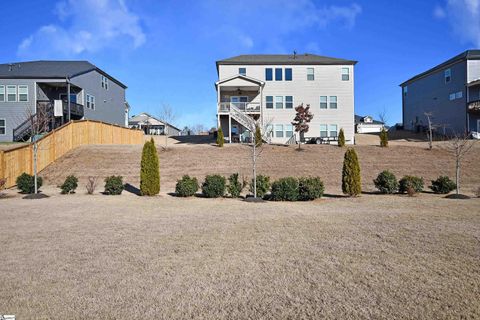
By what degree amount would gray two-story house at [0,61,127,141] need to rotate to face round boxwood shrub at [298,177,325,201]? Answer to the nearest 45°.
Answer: approximately 135° to its right

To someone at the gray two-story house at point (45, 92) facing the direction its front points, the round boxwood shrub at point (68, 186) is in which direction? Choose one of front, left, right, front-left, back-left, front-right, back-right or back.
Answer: back-right

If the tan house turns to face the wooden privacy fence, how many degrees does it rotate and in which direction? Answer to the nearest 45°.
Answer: approximately 135° to its left

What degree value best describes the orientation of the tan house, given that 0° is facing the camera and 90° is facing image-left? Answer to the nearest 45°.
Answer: approximately 180°

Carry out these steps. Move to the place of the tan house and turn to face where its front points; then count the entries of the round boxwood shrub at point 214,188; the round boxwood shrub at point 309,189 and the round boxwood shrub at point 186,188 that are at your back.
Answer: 3

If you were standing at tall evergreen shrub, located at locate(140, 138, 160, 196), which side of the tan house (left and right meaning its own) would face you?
back

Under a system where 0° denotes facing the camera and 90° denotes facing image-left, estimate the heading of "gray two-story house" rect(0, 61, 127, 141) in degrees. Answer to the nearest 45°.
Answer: approximately 225°

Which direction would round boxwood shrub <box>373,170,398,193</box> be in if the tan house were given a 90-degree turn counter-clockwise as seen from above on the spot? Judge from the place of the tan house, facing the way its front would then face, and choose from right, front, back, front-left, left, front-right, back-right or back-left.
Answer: left

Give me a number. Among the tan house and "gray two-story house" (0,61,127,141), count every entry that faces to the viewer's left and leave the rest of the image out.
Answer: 0

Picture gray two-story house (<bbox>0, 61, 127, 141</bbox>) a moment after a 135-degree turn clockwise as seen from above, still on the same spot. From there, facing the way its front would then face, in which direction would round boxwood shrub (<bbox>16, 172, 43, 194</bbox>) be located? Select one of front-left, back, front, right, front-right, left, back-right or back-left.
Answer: front

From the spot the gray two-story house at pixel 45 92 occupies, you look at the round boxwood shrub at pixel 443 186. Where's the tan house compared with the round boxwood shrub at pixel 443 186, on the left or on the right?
left

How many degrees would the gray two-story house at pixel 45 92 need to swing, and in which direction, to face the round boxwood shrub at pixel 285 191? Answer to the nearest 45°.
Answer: approximately 135° to its right

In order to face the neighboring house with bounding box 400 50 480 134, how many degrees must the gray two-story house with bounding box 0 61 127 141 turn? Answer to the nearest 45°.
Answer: approximately 45° to its right
